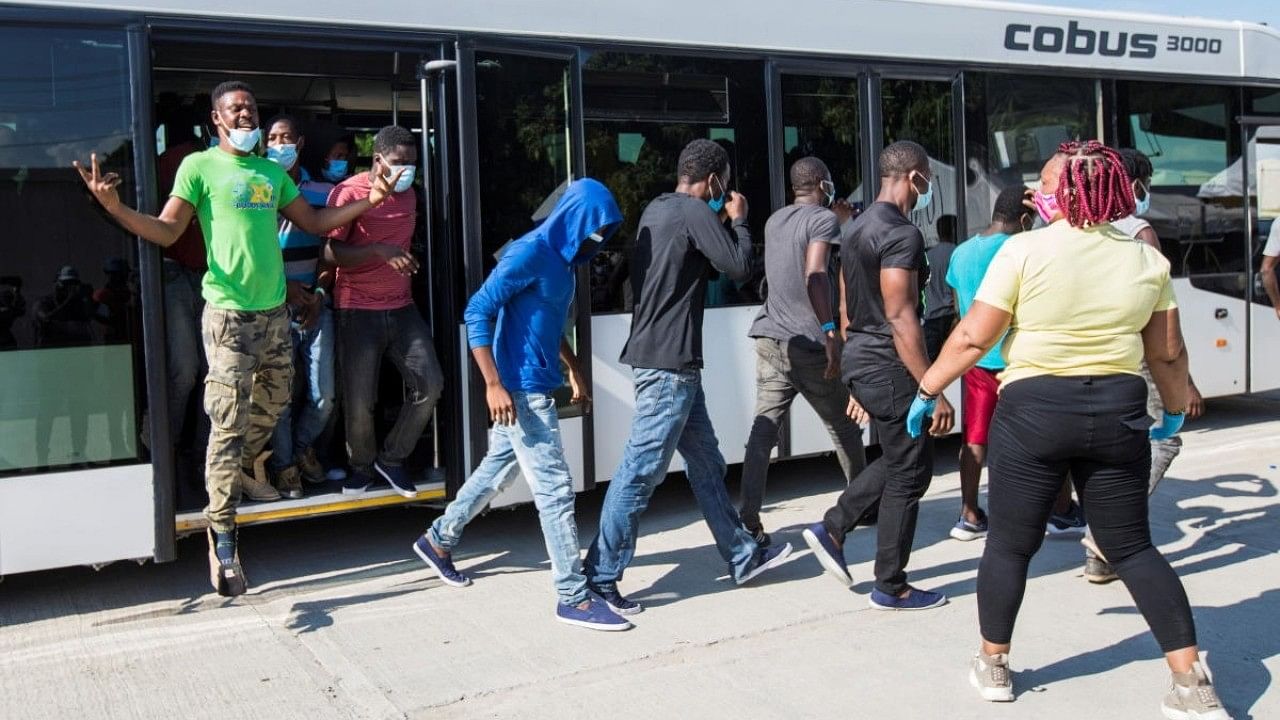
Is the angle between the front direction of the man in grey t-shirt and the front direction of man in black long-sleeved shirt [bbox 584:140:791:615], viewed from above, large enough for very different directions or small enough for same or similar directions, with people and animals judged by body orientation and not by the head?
same or similar directions

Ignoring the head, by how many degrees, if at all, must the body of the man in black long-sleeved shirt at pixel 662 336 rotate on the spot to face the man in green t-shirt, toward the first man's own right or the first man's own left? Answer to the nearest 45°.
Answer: approximately 135° to the first man's own left

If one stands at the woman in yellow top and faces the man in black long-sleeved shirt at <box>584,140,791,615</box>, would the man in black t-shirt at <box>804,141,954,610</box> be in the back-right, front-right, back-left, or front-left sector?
front-right

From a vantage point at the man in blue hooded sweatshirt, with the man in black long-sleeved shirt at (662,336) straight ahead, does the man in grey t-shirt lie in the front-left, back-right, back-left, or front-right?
front-left

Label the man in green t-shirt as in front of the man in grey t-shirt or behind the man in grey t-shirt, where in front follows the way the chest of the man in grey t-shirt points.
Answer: behind

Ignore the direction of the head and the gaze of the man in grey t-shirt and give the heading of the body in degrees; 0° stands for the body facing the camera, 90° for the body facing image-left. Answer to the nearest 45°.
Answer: approximately 225°

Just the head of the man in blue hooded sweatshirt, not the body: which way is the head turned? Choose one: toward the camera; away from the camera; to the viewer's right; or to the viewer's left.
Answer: to the viewer's right

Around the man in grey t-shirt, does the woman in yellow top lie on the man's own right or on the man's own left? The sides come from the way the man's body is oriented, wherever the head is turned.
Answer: on the man's own right

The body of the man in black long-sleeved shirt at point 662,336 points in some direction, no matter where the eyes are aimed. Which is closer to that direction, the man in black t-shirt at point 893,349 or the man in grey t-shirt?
the man in grey t-shirt

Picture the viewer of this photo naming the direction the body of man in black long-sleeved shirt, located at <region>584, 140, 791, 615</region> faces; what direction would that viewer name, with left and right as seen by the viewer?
facing away from the viewer and to the right of the viewer

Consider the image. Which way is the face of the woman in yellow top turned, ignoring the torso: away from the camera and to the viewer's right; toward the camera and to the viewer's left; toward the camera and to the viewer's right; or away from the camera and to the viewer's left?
away from the camera and to the viewer's left

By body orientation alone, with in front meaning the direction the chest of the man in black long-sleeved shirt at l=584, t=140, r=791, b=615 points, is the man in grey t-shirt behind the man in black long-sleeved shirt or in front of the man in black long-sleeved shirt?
in front

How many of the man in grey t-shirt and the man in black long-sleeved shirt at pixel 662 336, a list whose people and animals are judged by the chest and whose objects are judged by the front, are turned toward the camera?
0

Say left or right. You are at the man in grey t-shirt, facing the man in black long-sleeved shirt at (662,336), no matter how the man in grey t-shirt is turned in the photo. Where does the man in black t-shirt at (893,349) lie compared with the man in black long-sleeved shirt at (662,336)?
left
